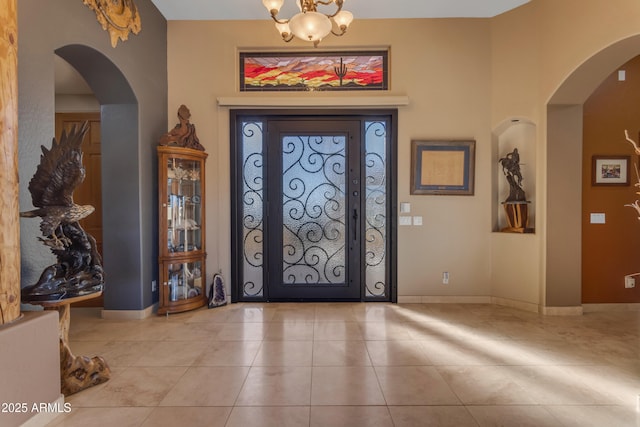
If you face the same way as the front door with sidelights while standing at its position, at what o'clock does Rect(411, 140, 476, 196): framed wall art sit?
The framed wall art is roughly at 9 o'clock from the front door with sidelights.

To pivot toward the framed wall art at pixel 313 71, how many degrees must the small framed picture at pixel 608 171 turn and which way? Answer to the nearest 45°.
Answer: approximately 45° to its right

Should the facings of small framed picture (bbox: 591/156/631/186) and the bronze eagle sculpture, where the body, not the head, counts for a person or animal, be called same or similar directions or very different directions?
very different directions

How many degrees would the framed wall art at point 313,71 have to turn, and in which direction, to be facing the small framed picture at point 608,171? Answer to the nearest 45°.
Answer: approximately 90° to its left

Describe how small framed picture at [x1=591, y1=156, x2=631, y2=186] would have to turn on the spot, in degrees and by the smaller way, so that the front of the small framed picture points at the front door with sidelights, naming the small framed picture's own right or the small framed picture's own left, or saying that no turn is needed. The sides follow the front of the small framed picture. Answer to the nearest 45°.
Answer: approximately 45° to the small framed picture's own right

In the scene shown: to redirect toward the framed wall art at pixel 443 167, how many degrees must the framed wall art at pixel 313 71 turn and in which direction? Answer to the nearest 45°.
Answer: approximately 90° to its left
